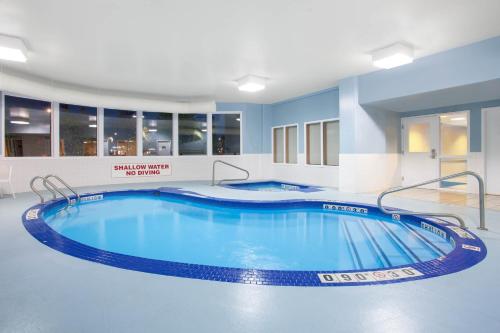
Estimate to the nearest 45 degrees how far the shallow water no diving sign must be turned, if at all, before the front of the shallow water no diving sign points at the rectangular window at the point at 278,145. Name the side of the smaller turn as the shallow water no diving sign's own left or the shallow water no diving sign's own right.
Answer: approximately 90° to the shallow water no diving sign's own left

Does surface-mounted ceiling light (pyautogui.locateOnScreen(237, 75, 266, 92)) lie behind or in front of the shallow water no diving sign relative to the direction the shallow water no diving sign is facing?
in front

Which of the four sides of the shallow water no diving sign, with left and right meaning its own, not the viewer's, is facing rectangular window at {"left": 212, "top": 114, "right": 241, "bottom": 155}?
left

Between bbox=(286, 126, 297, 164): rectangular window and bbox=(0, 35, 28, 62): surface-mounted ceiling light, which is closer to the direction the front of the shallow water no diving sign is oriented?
the surface-mounted ceiling light

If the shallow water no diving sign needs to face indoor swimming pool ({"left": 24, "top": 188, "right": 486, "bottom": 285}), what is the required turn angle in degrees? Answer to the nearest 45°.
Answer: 0° — it already faces it

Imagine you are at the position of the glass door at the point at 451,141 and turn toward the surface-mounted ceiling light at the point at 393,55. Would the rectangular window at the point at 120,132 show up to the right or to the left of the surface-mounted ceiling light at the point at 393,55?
right

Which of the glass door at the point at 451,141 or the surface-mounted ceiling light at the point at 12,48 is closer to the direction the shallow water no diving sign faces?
the surface-mounted ceiling light

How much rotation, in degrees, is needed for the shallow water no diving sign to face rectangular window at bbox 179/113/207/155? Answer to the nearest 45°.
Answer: approximately 90° to its left

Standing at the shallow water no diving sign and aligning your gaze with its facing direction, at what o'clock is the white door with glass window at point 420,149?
The white door with glass window is roughly at 10 o'clock from the shallow water no diving sign.

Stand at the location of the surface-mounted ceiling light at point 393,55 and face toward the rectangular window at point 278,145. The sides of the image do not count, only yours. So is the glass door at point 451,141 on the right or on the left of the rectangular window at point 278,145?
right

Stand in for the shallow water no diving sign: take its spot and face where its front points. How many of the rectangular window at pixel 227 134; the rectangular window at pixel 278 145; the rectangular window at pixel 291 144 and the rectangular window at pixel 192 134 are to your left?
4

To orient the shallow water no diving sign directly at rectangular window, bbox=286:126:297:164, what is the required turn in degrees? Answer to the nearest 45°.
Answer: approximately 90° to its left

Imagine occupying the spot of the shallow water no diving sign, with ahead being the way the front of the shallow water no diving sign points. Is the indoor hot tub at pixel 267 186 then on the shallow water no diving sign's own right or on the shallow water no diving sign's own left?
on the shallow water no diving sign's own left

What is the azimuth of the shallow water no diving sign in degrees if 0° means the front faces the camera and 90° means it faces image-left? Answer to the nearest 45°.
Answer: approximately 0°
